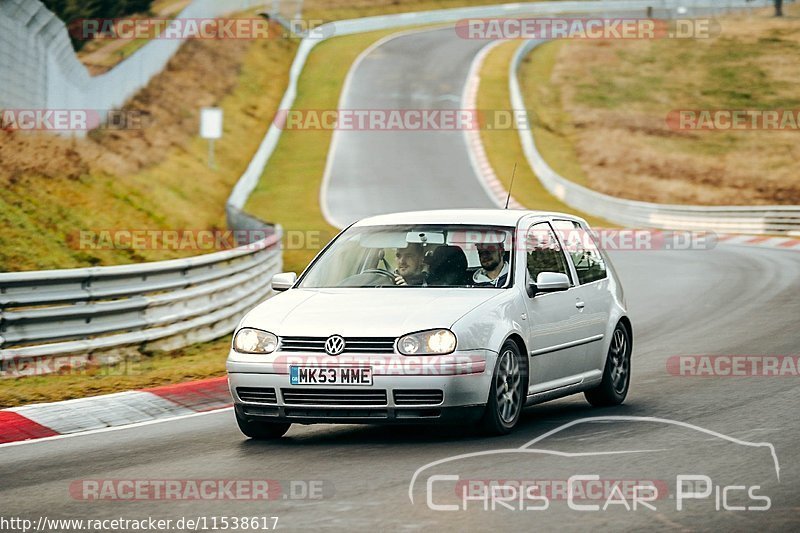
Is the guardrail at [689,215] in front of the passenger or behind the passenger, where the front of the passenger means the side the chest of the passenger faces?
behind

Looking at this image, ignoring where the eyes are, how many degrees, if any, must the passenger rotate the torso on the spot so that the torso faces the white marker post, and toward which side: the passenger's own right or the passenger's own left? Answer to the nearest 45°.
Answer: approximately 135° to the passenger's own right

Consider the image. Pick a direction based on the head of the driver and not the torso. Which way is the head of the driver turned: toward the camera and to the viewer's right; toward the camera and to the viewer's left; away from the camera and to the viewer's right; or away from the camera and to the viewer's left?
toward the camera and to the viewer's left

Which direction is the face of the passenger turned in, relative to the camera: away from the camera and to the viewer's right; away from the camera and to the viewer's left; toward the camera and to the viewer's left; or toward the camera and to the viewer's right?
toward the camera and to the viewer's left

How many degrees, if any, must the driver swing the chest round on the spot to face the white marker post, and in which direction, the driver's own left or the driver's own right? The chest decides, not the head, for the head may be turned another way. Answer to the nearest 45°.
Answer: approximately 135° to the driver's own right

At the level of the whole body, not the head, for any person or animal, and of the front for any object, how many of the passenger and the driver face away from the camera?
0

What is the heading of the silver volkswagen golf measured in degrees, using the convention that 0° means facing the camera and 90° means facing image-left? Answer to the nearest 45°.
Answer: approximately 45°

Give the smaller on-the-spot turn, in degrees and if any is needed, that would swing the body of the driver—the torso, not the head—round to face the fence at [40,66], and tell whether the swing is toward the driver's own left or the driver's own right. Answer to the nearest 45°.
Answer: approximately 90° to the driver's own right

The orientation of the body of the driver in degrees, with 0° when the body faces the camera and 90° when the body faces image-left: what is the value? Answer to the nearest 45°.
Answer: approximately 45°

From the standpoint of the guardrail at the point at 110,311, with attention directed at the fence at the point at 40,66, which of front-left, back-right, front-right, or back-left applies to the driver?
back-right

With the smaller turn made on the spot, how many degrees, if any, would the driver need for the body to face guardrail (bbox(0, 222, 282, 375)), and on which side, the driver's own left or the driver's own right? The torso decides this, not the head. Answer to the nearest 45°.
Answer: approximately 90° to the driver's own right

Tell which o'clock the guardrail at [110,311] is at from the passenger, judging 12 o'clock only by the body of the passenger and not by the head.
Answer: The guardrail is roughly at 3 o'clock from the passenger.

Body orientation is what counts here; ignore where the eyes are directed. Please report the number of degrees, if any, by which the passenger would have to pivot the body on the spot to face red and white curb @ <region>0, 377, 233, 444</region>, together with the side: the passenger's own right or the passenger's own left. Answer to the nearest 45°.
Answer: approximately 45° to the passenger's own right
